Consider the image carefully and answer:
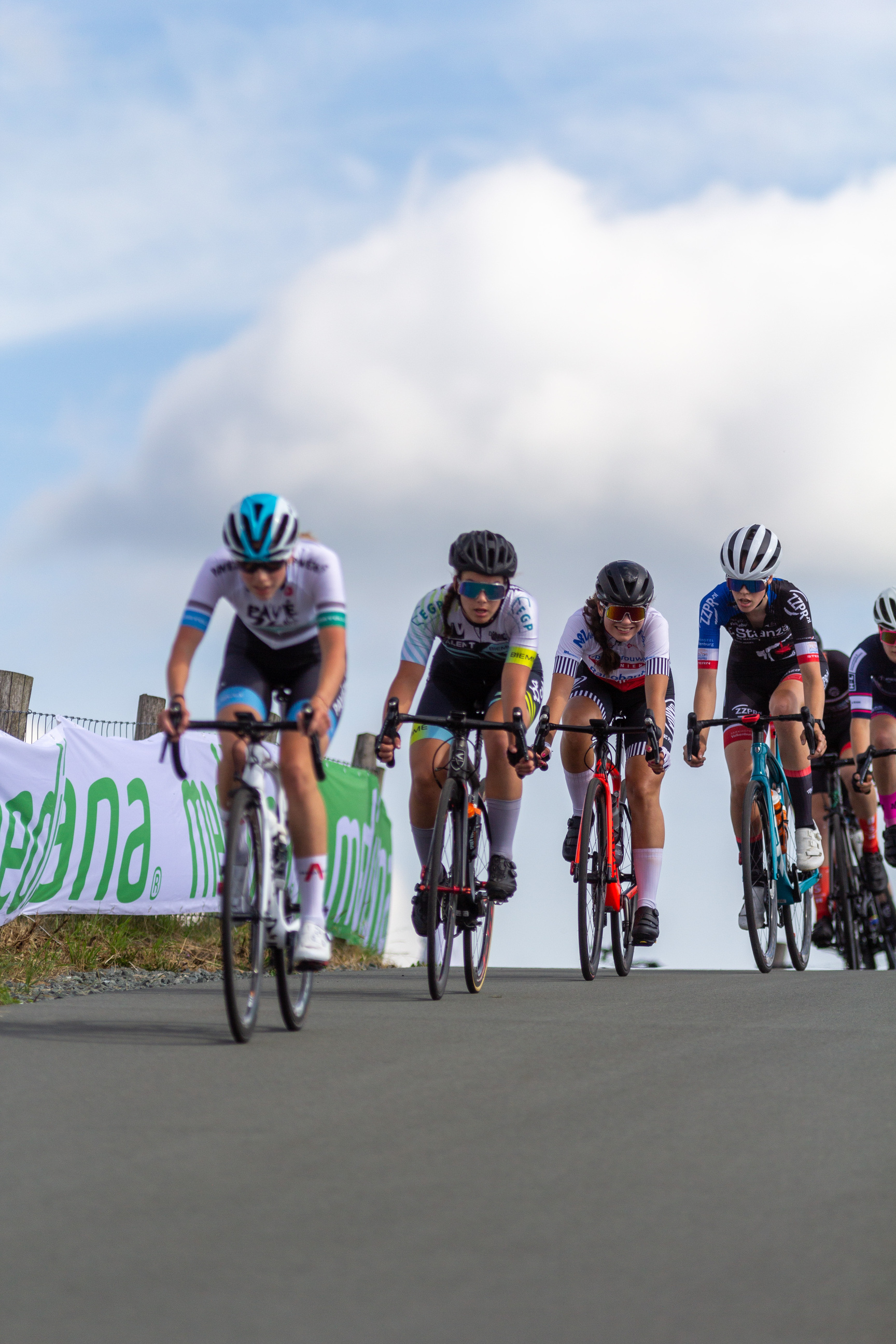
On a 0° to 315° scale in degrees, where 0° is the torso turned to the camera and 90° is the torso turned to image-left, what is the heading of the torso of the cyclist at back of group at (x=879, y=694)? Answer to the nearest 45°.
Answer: approximately 0°

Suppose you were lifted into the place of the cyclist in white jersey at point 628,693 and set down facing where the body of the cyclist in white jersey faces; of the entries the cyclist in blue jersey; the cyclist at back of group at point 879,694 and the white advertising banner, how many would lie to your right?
1

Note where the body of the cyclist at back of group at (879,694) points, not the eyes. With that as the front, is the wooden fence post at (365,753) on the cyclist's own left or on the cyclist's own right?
on the cyclist's own right

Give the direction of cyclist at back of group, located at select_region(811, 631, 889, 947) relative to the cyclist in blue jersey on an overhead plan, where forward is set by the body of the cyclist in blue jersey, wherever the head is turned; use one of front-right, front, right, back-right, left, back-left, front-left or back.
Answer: back

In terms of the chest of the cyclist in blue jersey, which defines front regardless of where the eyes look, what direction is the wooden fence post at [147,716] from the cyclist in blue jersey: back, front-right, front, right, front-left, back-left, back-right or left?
right

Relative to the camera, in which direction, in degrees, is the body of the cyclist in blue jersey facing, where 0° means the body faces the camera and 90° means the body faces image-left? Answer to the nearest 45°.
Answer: approximately 0°

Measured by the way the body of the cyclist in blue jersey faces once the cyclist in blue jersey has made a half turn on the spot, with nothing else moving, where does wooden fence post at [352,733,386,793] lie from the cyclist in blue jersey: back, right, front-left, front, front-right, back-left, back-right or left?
front-left

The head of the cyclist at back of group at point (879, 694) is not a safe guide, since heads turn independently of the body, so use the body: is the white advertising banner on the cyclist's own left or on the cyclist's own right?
on the cyclist's own right
